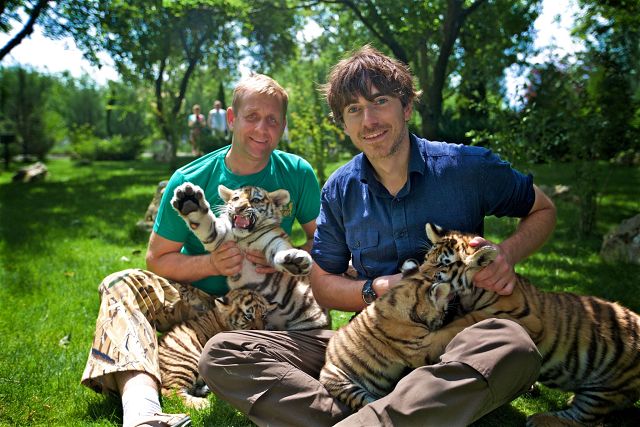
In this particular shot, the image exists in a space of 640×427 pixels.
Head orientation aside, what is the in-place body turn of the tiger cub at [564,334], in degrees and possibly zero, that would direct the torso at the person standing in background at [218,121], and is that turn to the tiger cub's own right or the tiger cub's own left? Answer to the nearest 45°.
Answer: approximately 45° to the tiger cub's own right

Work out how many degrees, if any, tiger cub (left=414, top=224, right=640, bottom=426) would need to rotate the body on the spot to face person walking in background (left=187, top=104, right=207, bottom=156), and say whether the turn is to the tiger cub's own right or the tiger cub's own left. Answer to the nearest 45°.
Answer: approximately 45° to the tiger cub's own right

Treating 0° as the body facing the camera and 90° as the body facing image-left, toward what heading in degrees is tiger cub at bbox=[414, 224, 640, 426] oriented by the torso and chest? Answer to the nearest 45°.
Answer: approximately 90°

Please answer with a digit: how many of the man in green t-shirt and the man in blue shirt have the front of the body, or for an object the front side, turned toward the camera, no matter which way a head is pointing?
2

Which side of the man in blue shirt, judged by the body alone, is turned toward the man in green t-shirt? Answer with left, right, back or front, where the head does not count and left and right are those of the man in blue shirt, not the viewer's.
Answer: right

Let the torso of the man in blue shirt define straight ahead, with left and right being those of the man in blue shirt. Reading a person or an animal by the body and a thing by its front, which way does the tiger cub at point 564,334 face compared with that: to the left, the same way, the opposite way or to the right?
to the right

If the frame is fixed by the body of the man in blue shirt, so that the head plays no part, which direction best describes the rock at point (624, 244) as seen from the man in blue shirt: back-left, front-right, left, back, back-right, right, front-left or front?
back-left

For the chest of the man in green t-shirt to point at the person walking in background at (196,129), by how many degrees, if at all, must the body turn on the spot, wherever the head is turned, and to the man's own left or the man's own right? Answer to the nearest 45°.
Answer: approximately 180°
